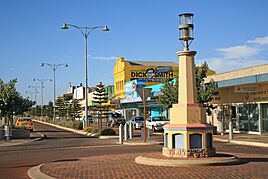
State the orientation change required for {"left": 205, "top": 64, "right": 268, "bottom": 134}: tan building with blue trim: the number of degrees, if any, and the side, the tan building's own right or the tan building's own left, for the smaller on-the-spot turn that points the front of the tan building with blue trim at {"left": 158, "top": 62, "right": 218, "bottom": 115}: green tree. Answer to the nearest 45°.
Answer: approximately 45° to the tan building's own right

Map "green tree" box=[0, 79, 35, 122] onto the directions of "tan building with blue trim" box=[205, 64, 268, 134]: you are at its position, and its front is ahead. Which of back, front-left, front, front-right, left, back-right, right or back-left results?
front-right

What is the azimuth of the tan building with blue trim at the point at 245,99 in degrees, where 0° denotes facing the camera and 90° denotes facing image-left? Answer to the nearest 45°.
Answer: approximately 45°

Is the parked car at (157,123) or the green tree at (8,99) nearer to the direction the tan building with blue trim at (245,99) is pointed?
the green tree
